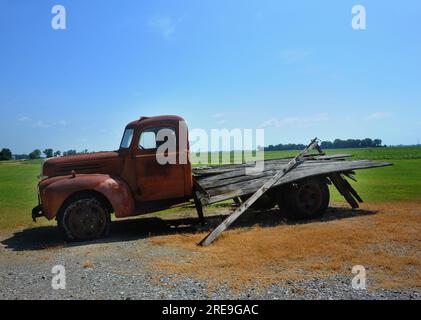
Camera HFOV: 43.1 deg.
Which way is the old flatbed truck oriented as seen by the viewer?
to the viewer's left
